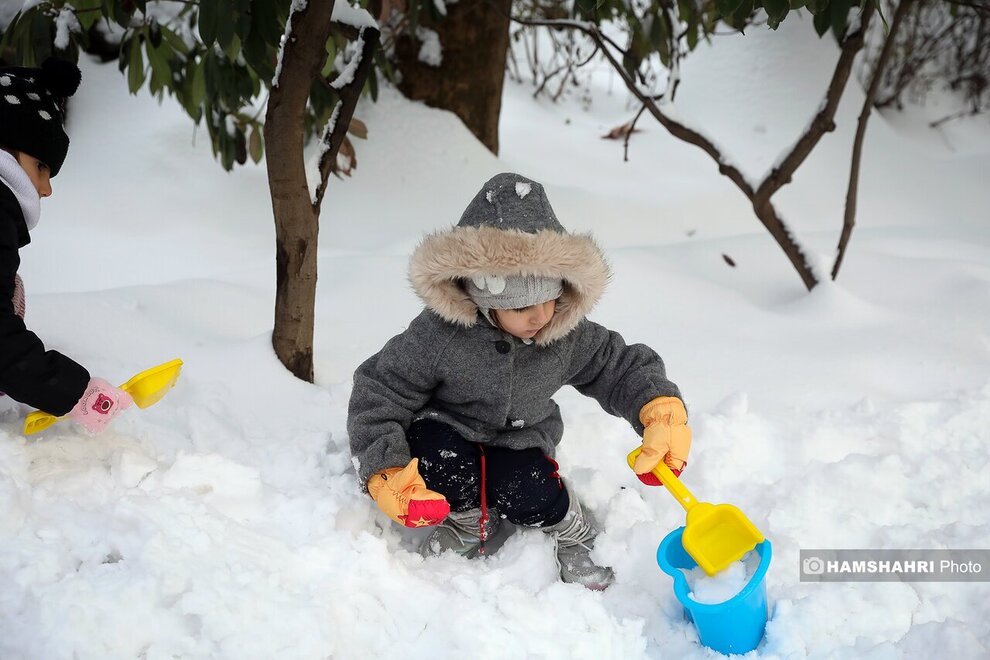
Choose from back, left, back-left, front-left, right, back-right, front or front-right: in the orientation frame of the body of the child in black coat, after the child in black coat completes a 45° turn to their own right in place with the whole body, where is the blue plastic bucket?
front

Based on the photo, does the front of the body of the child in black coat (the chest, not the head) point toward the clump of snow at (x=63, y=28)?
no

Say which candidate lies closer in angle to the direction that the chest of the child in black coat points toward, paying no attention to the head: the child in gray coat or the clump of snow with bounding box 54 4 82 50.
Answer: the child in gray coat

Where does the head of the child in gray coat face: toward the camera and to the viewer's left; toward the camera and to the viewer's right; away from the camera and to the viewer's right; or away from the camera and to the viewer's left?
toward the camera and to the viewer's right

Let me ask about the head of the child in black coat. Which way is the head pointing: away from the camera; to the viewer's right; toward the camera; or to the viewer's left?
to the viewer's right

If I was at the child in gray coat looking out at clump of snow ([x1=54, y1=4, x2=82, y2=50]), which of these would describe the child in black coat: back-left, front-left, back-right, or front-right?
front-left

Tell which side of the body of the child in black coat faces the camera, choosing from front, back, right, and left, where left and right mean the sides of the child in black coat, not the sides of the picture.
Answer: right

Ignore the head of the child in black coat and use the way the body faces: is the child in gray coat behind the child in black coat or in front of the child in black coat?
in front
